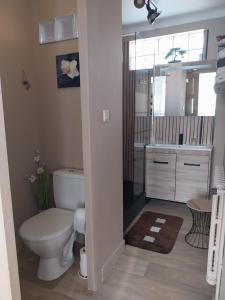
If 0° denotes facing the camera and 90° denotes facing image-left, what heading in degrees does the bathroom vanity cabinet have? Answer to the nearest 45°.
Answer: approximately 0°

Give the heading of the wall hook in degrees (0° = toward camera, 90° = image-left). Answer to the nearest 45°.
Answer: approximately 270°

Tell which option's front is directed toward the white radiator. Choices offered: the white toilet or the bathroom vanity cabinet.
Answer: the bathroom vanity cabinet

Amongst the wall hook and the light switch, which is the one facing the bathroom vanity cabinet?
the wall hook
